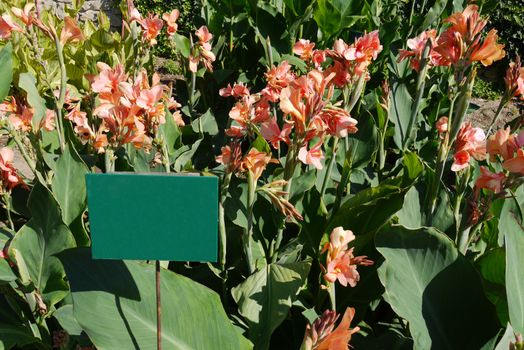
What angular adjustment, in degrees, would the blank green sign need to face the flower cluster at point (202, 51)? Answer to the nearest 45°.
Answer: approximately 180°

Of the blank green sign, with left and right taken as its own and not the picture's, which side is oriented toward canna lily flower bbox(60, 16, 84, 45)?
back

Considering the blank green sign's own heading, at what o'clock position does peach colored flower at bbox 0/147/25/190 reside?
The peach colored flower is roughly at 5 o'clock from the blank green sign.

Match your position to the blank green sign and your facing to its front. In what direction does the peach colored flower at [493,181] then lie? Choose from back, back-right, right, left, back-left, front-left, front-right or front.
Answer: left

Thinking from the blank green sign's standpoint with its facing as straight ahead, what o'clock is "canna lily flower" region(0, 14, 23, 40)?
The canna lily flower is roughly at 5 o'clock from the blank green sign.

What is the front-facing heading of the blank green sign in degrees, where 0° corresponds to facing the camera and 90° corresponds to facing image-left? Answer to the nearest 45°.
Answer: approximately 0°

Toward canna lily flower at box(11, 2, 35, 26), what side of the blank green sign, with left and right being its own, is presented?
back

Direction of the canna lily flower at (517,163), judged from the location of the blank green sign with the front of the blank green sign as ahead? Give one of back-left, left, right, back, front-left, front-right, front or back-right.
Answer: left
